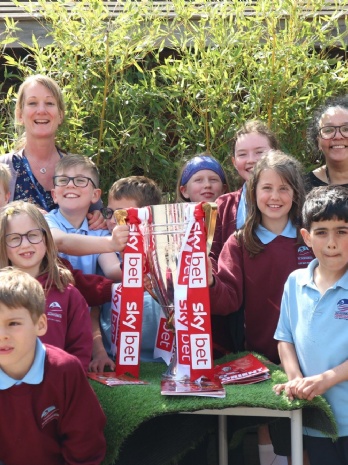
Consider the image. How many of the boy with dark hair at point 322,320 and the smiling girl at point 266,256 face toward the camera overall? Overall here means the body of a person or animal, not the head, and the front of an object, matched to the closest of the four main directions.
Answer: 2

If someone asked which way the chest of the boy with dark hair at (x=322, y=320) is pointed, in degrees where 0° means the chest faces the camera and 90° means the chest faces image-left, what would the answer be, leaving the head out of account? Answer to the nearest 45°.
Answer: approximately 0°

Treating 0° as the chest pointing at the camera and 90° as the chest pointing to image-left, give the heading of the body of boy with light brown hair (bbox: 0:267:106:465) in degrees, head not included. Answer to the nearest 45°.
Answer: approximately 45°

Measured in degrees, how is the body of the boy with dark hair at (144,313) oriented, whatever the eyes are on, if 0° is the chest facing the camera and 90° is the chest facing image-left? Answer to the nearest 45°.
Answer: approximately 45°

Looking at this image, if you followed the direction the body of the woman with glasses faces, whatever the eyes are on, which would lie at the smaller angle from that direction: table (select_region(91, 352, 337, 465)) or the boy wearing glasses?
the table

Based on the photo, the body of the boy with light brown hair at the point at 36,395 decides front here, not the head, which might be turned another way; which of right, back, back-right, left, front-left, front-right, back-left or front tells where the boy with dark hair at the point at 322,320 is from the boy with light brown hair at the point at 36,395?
back-left
